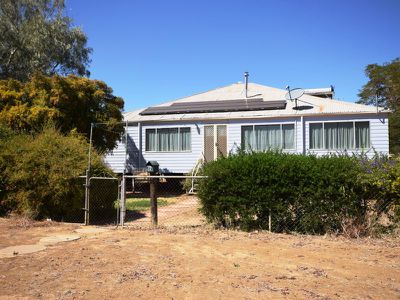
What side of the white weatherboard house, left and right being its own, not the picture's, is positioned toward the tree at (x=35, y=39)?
right

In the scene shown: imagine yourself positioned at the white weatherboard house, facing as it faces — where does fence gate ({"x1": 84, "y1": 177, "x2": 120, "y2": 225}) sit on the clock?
The fence gate is roughly at 1 o'clock from the white weatherboard house.

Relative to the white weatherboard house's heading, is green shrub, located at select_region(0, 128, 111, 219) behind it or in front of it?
in front

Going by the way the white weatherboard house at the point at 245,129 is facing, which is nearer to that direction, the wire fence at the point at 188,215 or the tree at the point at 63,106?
the wire fence

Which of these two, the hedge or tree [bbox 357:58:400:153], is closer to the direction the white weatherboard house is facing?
the hedge

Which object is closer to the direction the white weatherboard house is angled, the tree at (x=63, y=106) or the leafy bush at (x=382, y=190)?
the leafy bush

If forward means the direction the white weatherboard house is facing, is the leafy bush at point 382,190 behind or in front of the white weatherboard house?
in front

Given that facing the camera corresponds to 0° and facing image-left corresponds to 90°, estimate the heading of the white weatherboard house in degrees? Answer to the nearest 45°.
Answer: approximately 0°

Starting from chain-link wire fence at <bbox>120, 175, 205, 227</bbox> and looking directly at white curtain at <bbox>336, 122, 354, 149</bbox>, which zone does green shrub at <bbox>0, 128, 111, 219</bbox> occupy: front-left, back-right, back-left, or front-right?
back-left

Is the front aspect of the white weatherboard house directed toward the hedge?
yes

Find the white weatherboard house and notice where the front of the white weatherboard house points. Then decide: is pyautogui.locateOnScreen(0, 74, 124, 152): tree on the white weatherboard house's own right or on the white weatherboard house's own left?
on the white weatherboard house's own right
